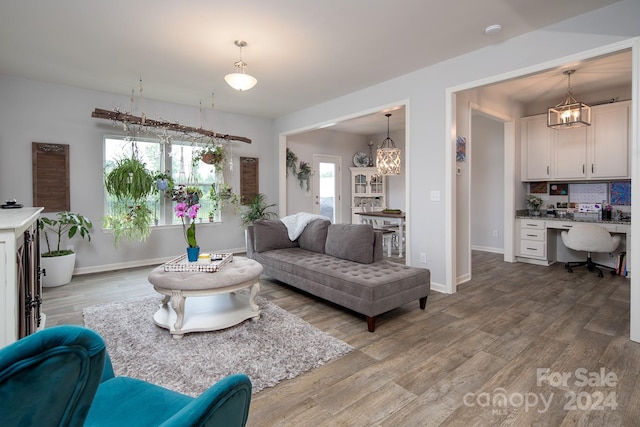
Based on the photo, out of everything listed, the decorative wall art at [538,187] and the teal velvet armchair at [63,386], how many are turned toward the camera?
1

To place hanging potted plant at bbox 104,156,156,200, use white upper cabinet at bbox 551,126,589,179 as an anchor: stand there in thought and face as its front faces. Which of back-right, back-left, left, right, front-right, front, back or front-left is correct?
front-right

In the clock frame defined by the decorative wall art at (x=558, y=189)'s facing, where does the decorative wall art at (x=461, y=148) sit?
the decorative wall art at (x=461, y=148) is roughly at 1 o'clock from the decorative wall art at (x=558, y=189).

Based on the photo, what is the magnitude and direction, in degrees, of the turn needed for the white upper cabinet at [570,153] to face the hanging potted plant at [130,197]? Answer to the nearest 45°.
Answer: approximately 45° to its right

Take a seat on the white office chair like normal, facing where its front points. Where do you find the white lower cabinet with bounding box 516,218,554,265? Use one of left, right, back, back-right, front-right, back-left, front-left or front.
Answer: front-left

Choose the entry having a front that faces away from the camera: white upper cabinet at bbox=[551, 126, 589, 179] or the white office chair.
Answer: the white office chair

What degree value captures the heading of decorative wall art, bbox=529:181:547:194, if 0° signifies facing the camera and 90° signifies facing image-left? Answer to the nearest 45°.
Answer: approximately 0°

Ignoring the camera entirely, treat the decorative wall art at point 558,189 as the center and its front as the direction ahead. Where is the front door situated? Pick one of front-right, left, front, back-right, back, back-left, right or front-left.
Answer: right
